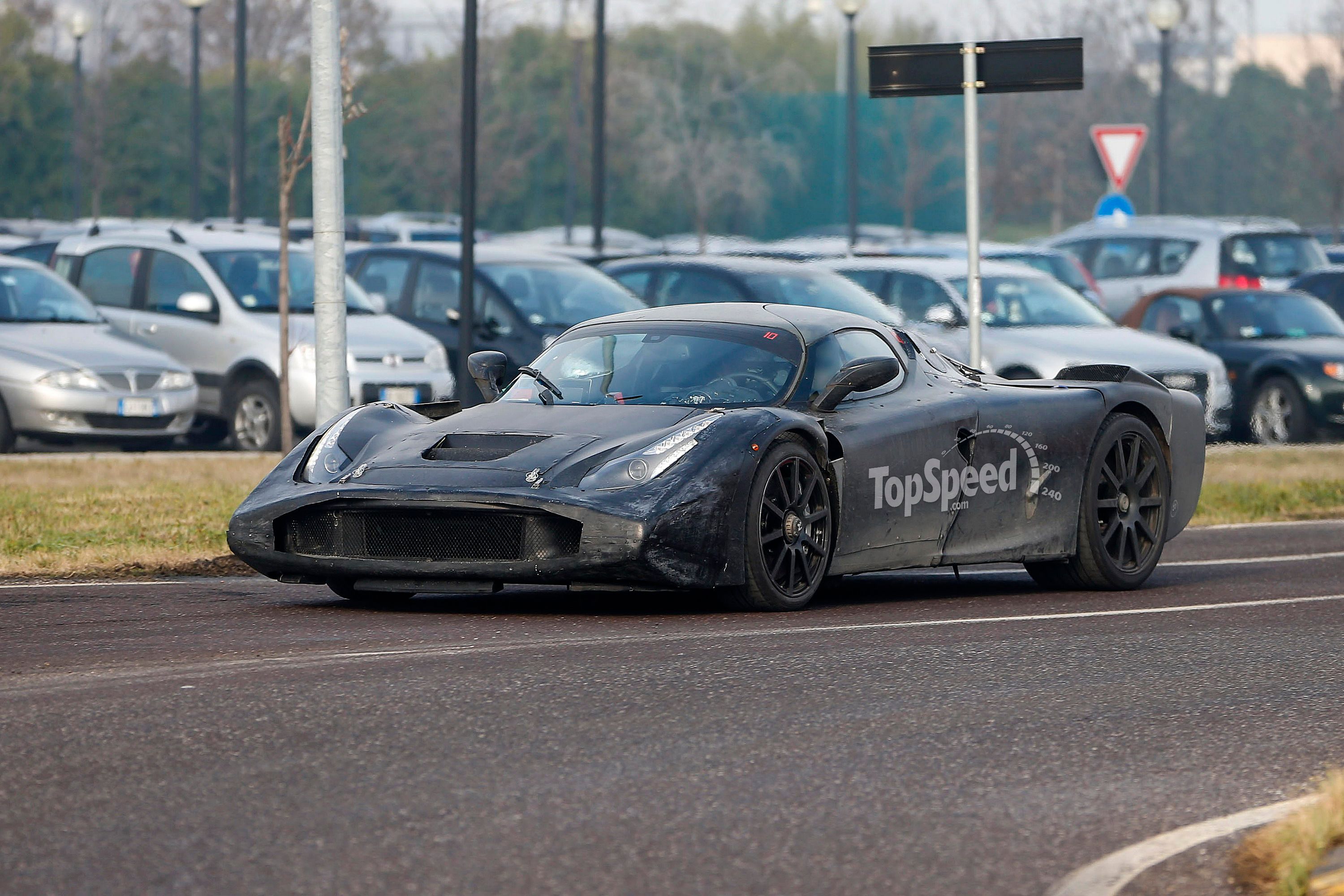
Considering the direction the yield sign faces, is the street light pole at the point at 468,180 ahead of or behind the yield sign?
ahead

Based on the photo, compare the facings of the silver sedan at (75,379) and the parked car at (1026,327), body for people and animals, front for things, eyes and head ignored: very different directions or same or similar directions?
same or similar directions

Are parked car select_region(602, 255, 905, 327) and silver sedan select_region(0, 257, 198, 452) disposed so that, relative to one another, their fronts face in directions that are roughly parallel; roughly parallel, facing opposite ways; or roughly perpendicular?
roughly parallel

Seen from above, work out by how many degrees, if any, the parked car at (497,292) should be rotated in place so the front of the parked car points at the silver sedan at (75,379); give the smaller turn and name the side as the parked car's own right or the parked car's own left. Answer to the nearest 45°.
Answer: approximately 90° to the parked car's own right

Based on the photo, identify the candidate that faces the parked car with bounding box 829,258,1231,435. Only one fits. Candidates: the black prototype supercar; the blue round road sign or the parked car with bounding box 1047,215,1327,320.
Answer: the blue round road sign

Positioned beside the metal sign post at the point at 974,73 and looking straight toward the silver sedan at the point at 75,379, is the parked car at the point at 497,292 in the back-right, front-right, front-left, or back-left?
front-right

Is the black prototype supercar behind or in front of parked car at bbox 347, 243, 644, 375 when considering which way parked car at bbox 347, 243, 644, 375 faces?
in front

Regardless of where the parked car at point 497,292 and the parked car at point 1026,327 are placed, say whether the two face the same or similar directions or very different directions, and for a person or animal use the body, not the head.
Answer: same or similar directions

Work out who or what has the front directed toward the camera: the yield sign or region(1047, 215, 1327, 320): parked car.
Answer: the yield sign

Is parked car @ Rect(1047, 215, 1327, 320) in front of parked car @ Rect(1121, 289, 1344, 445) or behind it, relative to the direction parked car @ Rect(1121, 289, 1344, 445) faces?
behind

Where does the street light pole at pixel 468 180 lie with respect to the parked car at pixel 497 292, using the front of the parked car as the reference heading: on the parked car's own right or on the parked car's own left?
on the parked car's own right

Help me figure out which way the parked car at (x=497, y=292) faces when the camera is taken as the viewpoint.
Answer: facing the viewer and to the right of the viewer

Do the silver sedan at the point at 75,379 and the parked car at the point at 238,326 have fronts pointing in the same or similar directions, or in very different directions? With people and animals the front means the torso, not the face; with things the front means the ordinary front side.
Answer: same or similar directions

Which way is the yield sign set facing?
toward the camera

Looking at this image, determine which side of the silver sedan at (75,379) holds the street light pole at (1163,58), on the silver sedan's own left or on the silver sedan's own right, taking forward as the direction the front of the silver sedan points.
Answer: on the silver sedan's own left

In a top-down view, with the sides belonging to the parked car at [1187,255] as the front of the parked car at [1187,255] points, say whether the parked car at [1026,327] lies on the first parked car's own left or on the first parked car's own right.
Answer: on the first parked car's own left

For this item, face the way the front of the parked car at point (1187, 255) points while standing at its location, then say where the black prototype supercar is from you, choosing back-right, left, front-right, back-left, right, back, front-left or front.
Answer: back-left

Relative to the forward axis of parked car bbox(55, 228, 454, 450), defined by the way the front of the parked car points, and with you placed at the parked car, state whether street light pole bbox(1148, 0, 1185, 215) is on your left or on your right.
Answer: on your left
